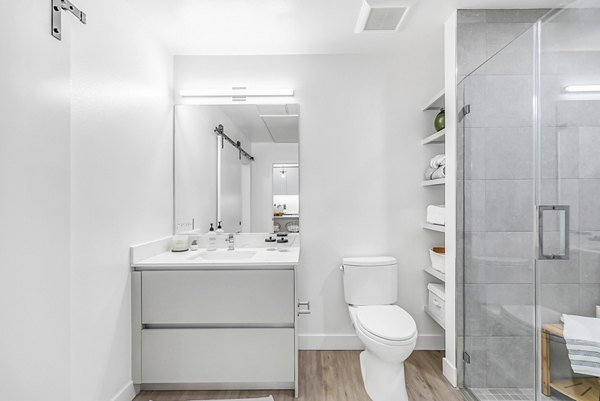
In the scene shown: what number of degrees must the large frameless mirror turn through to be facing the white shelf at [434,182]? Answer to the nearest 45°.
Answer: approximately 90° to its left

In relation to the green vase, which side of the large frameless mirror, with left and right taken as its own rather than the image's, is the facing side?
left

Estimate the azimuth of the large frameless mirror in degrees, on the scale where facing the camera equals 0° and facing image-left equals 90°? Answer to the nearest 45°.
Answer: approximately 0°

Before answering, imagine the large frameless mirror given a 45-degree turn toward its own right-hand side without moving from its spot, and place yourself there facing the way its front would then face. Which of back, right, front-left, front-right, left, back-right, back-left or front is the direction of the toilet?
left

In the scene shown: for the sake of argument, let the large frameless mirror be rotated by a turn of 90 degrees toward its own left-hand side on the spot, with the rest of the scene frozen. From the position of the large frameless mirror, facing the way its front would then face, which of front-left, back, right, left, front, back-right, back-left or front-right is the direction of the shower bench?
front-right

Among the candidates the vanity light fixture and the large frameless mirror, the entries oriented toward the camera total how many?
2

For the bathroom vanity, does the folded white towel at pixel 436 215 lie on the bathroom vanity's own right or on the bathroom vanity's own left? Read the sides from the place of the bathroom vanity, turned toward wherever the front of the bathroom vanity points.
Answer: on the bathroom vanity's own left

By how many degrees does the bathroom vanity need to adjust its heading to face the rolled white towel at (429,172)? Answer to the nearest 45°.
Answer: approximately 90° to its left

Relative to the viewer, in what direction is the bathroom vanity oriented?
toward the camera

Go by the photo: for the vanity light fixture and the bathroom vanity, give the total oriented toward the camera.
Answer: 2

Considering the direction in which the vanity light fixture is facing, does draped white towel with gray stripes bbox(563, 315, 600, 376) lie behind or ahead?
ahead

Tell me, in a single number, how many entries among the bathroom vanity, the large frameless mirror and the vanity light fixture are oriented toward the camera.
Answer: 3
